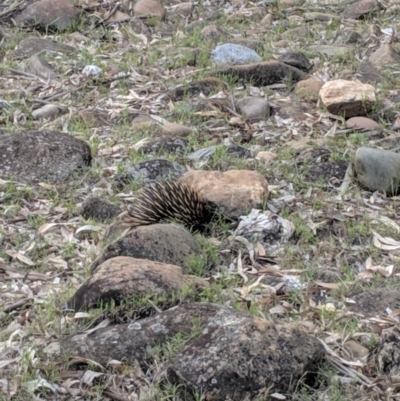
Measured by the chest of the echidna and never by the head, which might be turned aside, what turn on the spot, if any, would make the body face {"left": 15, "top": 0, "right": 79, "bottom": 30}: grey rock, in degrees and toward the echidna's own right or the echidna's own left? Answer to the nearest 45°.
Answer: approximately 90° to the echidna's own left

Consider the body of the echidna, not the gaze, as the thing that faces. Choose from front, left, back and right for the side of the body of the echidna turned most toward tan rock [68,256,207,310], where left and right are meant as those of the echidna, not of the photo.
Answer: right

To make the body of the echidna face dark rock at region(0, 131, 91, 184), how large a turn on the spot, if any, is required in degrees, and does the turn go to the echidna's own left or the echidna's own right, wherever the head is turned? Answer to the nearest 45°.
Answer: approximately 135° to the echidna's own left

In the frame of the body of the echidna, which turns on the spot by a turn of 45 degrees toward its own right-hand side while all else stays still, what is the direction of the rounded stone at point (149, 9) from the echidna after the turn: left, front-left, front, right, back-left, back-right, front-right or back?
back-left

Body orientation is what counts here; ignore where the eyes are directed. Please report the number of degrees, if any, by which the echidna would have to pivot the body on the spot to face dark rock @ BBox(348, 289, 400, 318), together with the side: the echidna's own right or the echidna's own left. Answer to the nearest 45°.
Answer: approximately 45° to the echidna's own right

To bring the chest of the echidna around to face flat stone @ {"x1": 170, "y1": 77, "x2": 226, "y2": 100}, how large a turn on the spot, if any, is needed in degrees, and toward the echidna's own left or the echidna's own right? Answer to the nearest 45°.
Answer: approximately 90° to the echidna's own left

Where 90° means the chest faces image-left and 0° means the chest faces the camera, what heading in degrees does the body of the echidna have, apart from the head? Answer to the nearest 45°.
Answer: approximately 270°

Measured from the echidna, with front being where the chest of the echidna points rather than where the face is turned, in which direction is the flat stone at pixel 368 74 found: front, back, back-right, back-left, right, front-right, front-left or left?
front-left

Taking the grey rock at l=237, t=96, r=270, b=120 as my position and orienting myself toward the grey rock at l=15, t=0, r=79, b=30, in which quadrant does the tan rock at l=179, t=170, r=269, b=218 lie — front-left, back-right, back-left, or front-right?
back-left

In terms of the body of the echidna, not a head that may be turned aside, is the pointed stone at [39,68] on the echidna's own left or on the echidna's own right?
on the echidna's own left

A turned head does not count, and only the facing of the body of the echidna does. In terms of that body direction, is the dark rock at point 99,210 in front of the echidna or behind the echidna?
behind

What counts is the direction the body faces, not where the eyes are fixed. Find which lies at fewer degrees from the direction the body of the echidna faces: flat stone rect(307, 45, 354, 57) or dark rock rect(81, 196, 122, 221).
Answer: the flat stone

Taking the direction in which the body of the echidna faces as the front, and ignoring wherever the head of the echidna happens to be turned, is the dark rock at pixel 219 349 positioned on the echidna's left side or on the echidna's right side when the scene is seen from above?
on the echidna's right side

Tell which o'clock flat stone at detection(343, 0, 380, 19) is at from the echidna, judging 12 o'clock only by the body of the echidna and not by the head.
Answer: The flat stone is roughly at 10 o'clock from the echidna.

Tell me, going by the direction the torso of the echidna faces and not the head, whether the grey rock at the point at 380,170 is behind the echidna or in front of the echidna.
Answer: in front
